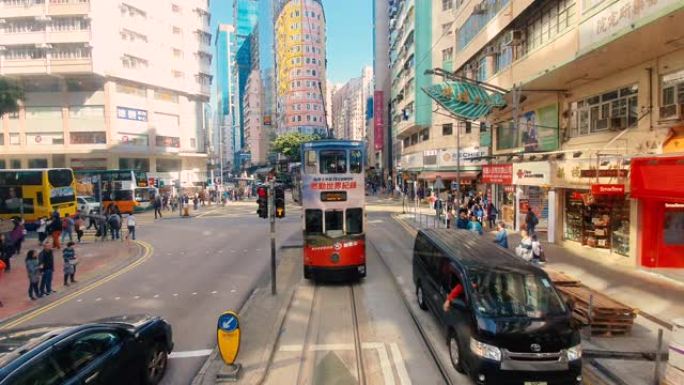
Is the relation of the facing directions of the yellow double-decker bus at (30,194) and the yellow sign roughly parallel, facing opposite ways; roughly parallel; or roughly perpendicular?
roughly perpendicular

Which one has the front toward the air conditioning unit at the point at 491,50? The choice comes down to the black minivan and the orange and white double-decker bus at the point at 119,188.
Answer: the orange and white double-decker bus

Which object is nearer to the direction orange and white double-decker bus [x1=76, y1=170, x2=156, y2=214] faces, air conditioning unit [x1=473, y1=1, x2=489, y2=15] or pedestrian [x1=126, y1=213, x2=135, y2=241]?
the air conditioning unit

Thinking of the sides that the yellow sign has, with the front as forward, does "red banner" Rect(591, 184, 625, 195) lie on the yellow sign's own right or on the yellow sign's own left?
on the yellow sign's own left

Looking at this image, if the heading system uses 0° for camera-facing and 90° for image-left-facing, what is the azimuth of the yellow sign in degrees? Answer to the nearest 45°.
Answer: approximately 0°

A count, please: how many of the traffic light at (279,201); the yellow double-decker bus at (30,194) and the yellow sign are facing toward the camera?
2

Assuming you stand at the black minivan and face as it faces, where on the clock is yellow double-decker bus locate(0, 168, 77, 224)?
The yellow double-decker bus is roughly at 5 o'clock from the black minivan.

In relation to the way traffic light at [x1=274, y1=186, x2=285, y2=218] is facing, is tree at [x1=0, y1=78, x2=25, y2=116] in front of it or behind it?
behind

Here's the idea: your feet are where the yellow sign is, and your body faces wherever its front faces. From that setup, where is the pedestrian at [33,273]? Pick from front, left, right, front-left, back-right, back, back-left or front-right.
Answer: back-right

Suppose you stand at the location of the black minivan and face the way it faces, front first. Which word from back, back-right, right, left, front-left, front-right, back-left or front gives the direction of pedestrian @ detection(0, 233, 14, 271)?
back-right
